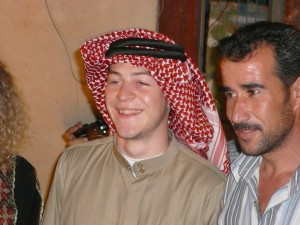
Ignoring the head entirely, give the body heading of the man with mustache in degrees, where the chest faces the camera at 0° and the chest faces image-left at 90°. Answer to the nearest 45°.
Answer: approximately 45°

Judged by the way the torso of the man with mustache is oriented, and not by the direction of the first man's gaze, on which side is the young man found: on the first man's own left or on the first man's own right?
on the first man's own right

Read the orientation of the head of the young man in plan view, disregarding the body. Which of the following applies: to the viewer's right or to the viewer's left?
to the viewer's left

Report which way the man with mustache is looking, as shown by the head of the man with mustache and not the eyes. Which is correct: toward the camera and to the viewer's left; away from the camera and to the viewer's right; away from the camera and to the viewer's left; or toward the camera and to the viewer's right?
toward the camera and to the viewer's left
